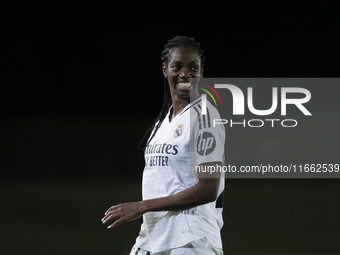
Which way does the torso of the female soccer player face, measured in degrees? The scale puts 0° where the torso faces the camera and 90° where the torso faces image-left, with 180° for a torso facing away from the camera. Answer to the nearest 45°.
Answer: approximately 45°
